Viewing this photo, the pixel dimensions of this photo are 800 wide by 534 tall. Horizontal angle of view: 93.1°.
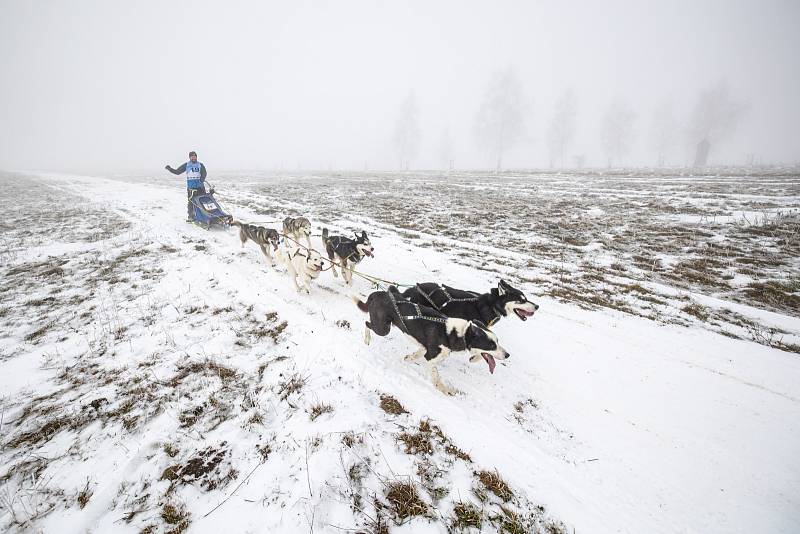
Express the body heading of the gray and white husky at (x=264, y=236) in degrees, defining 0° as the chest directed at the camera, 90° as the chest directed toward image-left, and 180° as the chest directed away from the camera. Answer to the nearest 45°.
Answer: approximately 315°

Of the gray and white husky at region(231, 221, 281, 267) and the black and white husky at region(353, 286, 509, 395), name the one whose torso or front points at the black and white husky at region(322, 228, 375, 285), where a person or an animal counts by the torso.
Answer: the gray and white husky at region(231, 221, 281, 267)

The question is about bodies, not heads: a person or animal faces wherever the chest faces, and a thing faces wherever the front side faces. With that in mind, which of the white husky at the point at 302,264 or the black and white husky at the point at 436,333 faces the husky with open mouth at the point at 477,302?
the white husky at the point at 302,264

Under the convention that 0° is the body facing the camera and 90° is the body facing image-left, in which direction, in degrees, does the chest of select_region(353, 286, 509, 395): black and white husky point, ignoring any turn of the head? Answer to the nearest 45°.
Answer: approximately 315°

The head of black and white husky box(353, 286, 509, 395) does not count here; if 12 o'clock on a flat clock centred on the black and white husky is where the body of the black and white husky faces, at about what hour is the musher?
The musher is roughly at 6 o'clock from the black and white husky.

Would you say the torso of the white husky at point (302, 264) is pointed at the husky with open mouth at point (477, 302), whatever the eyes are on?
yes

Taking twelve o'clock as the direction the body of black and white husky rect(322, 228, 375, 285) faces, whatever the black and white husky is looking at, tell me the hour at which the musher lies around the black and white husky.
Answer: The musher is roughly at 6 o'clock from the black and white husky.

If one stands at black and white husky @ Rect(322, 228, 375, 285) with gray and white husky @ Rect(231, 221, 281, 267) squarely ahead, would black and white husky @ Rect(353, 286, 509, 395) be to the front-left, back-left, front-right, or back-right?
back-left
